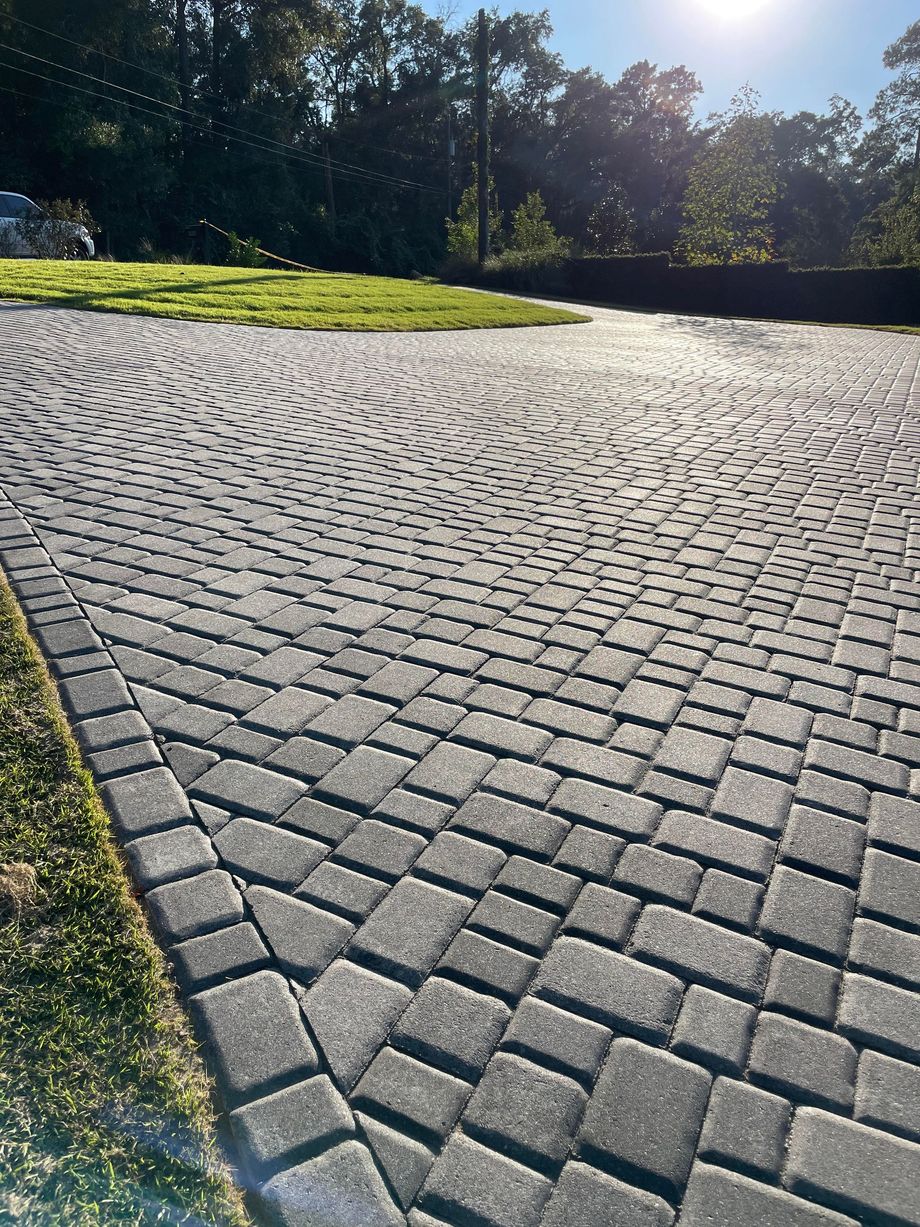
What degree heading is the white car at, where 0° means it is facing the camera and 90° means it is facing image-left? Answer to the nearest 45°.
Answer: approximately 270°

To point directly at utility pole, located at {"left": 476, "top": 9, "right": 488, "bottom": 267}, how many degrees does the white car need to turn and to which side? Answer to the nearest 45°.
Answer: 0° — it already faces it

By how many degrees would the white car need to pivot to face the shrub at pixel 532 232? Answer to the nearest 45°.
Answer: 0° — it already faces it

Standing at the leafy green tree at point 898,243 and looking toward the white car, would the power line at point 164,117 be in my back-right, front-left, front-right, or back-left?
front-right

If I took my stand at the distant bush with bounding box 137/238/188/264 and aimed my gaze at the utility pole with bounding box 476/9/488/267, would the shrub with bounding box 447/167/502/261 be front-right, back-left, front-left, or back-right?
front-left

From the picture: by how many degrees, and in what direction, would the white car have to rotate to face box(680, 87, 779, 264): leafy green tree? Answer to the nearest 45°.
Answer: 0° — it already faces it

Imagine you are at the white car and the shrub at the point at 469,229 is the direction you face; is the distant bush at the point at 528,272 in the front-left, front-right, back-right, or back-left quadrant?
front-right

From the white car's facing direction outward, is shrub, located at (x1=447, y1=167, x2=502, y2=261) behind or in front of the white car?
in front

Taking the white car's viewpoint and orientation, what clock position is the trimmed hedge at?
The trimmed hedge is roughly at 2 o'clock from the white car.

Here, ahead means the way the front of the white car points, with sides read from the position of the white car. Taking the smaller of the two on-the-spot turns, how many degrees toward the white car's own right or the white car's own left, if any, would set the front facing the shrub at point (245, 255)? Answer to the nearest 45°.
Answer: approximately 45° to the white car's own left

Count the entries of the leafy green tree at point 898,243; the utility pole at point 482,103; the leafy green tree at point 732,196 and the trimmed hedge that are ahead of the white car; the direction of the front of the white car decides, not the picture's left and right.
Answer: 4

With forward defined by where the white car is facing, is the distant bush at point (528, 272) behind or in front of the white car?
in front

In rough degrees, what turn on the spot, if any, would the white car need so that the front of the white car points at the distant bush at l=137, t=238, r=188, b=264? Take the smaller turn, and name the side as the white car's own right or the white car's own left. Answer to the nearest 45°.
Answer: approximately 45° to the white car's own left

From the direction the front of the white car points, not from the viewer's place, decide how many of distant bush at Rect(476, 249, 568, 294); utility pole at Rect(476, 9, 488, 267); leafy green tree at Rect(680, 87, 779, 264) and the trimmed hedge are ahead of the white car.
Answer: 4

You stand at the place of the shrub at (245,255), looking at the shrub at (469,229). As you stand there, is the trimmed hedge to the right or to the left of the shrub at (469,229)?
right
